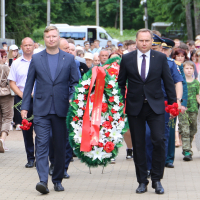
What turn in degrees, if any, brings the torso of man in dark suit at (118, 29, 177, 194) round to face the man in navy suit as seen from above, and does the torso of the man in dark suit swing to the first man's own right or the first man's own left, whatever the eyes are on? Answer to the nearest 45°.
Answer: approximately 90° to the first man's own right

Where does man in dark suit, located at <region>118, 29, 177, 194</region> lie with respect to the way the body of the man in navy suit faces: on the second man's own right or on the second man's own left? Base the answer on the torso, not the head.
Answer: on the second man's own left

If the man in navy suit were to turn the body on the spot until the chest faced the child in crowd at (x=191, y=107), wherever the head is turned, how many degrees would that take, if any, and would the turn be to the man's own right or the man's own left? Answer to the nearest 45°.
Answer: approximately 135° to the man's own left

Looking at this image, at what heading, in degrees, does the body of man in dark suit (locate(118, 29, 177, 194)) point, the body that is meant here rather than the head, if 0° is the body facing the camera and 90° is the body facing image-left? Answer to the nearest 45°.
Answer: approximately 0°

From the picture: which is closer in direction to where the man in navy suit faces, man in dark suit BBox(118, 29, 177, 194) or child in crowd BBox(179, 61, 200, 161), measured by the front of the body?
the man in dark suit

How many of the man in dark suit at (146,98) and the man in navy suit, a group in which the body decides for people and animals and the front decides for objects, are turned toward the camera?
2

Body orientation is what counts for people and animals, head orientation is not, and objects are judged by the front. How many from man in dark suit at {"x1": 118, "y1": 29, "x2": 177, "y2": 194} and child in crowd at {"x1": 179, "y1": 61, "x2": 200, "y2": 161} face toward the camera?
2

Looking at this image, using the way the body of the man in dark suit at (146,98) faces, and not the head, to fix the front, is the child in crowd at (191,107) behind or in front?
behind
